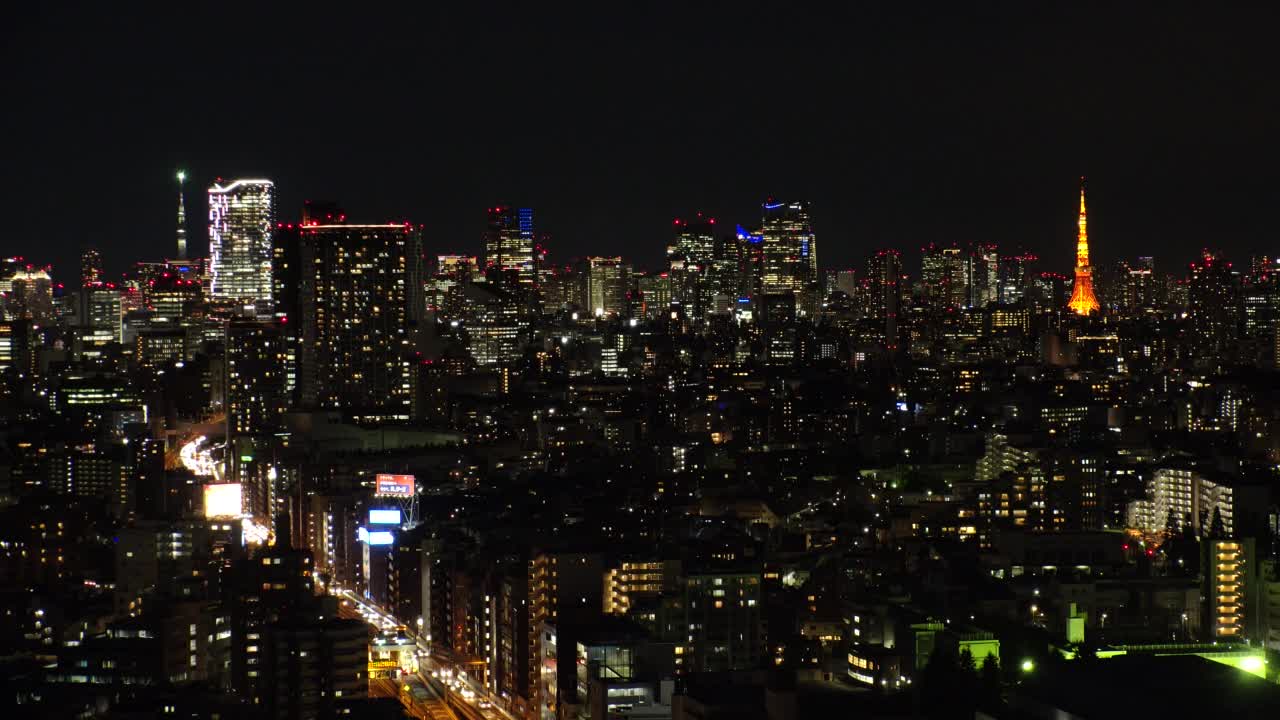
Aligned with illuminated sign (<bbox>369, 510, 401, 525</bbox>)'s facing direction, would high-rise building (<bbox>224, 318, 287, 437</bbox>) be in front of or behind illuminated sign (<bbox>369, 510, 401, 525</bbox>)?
behind

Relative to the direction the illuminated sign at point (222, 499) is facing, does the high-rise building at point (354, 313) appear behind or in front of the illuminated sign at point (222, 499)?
behind

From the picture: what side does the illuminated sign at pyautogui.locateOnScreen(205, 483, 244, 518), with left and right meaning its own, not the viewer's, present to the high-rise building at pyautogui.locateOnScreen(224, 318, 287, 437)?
back

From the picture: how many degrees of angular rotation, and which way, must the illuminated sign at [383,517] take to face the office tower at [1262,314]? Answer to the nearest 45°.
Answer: approximately 135° to its left

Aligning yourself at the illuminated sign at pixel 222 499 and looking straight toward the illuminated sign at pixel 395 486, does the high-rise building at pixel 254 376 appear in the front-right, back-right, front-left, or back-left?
back-left

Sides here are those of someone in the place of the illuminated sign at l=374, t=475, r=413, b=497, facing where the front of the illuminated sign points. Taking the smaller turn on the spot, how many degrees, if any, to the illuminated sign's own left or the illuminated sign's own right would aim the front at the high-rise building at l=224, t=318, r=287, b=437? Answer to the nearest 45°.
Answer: approximately 180°

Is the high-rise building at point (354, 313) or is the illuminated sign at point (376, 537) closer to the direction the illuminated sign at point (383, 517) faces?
the illuminated sign
